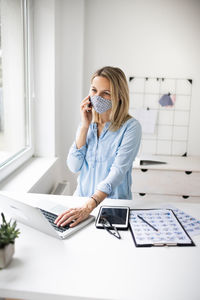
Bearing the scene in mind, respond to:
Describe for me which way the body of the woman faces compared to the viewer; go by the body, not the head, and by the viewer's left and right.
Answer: facing the viewer and to the left of the viewer

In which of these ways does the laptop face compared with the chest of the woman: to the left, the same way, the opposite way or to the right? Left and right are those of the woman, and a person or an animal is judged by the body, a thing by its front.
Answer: the opposite way

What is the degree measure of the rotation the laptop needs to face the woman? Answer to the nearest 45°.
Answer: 0° — it already faces them

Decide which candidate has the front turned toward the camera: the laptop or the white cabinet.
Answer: the white cabinet

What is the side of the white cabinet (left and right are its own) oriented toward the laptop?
front

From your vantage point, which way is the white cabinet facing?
toward the camera

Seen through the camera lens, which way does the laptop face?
facing away from the viewer and to the right of the viewer

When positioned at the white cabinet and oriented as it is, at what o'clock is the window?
The window is roughly at 2 o'clock from the white cabinet.

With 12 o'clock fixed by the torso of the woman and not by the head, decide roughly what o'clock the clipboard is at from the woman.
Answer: The clipboard is roughly at 10 o'clock from the woman.

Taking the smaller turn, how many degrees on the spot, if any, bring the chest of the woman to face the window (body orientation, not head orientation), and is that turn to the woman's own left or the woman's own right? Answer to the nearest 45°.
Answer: approximately 90° to the woman's own right

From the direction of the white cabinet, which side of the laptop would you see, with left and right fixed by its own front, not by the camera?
front

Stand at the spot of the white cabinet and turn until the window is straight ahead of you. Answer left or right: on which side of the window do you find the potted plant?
left

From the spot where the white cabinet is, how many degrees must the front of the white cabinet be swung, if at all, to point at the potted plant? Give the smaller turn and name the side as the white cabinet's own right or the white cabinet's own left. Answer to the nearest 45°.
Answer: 0° — it already faces it

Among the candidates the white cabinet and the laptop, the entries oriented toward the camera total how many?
1

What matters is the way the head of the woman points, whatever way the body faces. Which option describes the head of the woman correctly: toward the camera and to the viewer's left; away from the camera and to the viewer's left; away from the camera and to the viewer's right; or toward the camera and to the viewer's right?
toward the camera and to the viewer's left

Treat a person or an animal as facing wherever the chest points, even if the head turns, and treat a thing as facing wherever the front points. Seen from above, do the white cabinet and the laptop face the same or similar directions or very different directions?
very different directions
